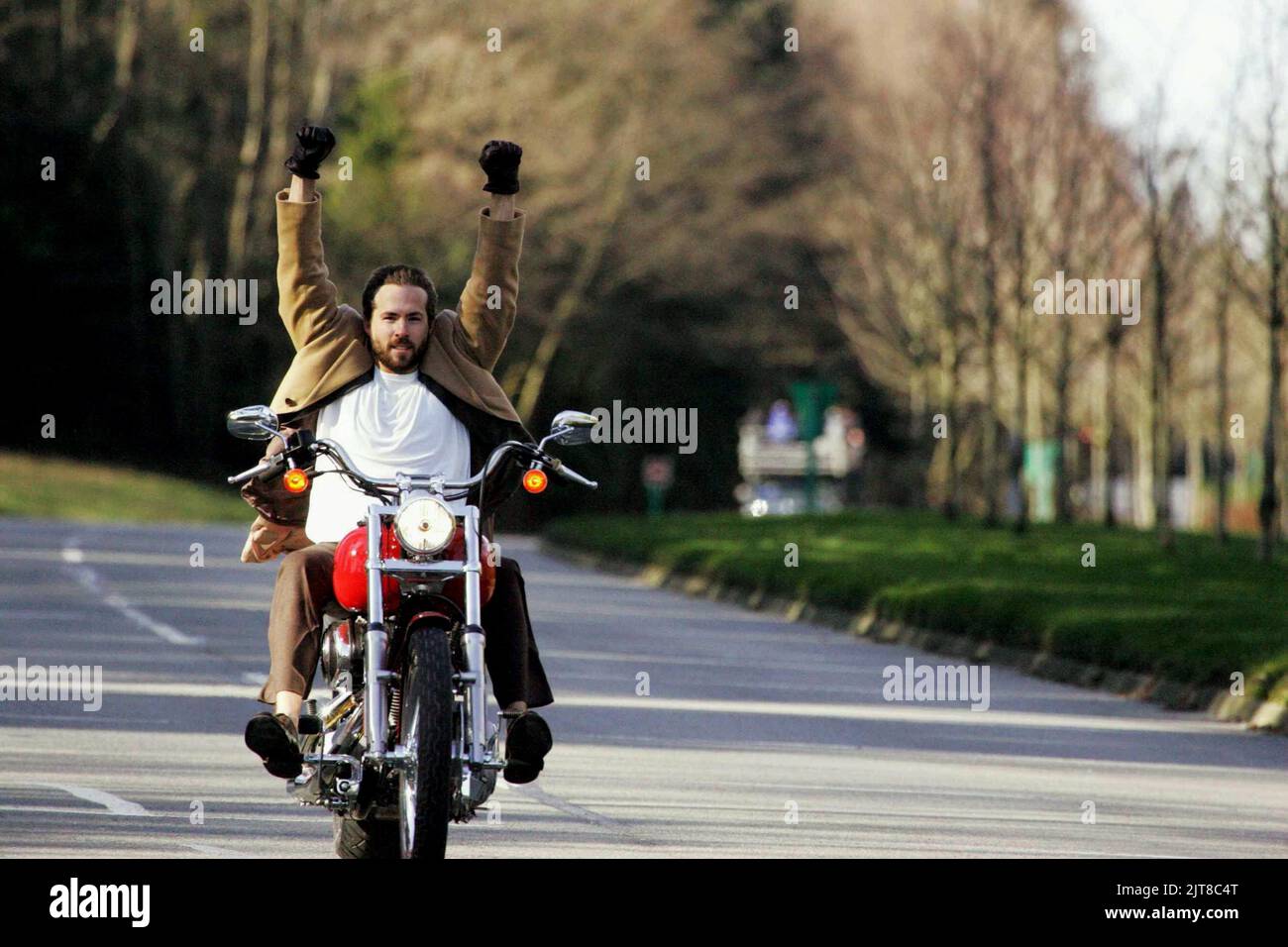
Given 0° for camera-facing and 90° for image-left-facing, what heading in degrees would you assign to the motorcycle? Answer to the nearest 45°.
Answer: approximately 0°

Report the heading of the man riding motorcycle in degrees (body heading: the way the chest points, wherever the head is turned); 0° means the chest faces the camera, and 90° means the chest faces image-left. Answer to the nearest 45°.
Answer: approximately 0°
